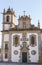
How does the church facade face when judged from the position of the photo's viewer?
facing the viewer
